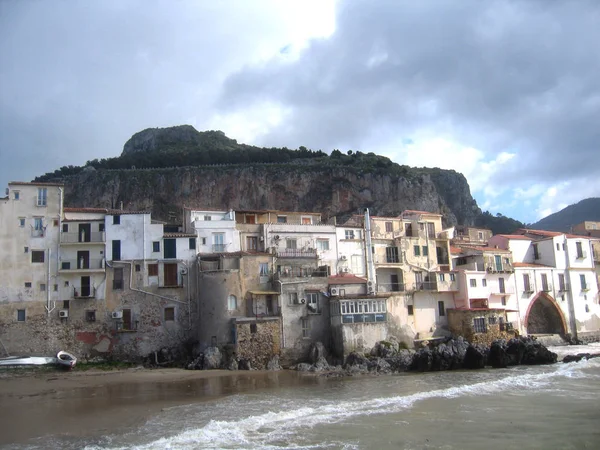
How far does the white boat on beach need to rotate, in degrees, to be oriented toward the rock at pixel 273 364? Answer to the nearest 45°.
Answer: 0° — it already faces it

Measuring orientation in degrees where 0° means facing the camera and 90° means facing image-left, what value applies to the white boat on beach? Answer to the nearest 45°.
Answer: approximately 270°

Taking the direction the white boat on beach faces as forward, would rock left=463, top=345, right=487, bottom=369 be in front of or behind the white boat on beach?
in front

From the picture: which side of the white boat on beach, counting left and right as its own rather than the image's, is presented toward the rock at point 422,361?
front

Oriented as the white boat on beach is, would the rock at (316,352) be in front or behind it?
in front
